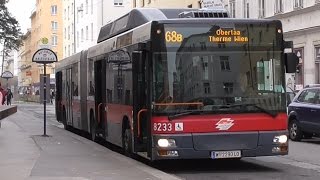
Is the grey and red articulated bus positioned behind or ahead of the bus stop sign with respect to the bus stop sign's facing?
ahead

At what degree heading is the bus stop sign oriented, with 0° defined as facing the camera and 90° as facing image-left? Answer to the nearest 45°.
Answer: approximately 0°
